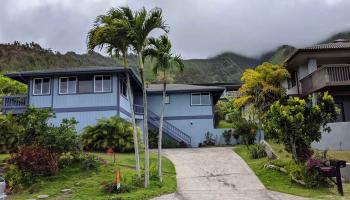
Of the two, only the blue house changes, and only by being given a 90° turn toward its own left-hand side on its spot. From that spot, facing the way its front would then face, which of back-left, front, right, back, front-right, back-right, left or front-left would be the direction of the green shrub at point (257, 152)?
front-right

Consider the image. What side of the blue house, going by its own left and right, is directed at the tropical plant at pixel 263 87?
left

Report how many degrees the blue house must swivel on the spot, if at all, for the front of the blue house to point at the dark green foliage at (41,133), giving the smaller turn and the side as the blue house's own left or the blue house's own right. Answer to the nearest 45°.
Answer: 0° — it already faces it

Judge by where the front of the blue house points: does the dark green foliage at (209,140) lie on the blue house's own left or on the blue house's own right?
on the blue house's own left

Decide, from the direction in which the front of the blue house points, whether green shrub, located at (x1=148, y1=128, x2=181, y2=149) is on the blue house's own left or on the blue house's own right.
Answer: on the blue house's own left

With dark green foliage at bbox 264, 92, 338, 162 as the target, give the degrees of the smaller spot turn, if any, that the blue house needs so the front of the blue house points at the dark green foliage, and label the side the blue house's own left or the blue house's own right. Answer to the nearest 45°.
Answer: approximately 45° to the blue house's own left

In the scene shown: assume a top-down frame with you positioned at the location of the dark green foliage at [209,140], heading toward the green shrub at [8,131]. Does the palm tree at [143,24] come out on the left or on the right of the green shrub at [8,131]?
left

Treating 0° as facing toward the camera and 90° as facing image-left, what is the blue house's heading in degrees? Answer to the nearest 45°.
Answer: approximately 0°

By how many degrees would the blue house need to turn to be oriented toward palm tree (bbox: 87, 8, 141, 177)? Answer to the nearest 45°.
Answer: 0° — it already faces it

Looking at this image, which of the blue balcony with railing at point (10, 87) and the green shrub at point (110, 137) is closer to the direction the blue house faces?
the green shrub
